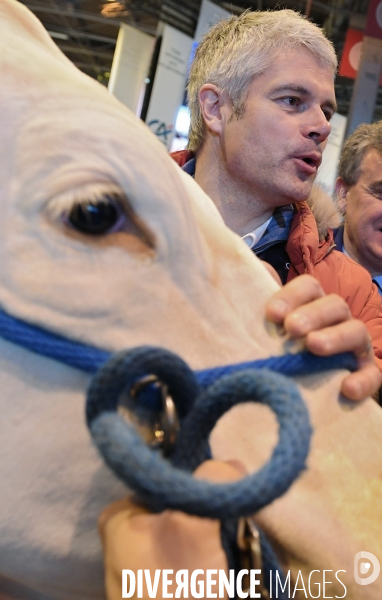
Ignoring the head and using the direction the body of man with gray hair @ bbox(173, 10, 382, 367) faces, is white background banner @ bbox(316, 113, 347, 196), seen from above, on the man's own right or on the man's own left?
on the man's own left

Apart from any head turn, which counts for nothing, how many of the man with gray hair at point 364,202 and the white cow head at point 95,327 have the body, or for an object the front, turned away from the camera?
0

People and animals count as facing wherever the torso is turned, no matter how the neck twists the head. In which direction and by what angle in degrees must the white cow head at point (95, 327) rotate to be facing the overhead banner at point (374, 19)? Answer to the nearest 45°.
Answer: approximately 90° to its left

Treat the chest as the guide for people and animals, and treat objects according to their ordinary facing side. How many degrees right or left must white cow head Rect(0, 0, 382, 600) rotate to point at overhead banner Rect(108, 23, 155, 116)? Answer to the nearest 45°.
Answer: approximately 90° to its left

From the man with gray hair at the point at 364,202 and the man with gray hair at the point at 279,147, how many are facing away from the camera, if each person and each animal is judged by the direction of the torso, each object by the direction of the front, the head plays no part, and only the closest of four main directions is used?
0

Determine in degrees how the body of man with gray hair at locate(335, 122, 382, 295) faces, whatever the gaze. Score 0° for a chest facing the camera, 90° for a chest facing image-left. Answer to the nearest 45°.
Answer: approximately 315°

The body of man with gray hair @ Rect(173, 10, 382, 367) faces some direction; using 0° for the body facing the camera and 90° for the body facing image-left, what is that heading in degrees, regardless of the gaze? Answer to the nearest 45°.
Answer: approximately 315°

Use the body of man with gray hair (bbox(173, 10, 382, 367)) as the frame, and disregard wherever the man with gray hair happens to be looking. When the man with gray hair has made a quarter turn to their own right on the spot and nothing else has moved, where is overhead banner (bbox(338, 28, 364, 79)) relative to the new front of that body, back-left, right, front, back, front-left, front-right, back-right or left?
back-right

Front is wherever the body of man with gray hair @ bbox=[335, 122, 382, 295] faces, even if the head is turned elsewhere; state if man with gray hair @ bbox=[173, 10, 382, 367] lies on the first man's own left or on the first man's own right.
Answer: on the first man's own right

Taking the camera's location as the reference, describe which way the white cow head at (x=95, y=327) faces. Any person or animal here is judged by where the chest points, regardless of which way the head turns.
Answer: facing to the right of the viewer

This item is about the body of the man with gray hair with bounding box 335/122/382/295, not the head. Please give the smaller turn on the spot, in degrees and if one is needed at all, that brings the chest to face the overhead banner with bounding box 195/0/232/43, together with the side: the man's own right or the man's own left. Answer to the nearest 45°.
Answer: approximately 180°

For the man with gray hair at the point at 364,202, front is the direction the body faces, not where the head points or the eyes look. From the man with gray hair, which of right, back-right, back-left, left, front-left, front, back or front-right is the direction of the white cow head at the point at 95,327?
front-right

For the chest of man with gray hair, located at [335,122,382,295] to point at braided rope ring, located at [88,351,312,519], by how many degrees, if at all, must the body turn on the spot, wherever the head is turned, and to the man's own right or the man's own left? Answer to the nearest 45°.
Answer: approximately 45° to the man's own right

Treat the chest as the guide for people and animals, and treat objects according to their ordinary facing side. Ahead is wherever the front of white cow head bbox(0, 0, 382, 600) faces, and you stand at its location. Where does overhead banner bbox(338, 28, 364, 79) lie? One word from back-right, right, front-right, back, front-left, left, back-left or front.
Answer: left

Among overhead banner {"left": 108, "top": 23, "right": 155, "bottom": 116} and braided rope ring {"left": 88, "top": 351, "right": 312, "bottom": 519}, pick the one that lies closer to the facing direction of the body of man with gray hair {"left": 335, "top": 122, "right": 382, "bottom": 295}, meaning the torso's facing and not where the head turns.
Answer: the braided rope ring

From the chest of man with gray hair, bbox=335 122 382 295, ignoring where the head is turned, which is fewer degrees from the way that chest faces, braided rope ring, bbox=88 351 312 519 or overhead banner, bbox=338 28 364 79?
the braided rope ring
